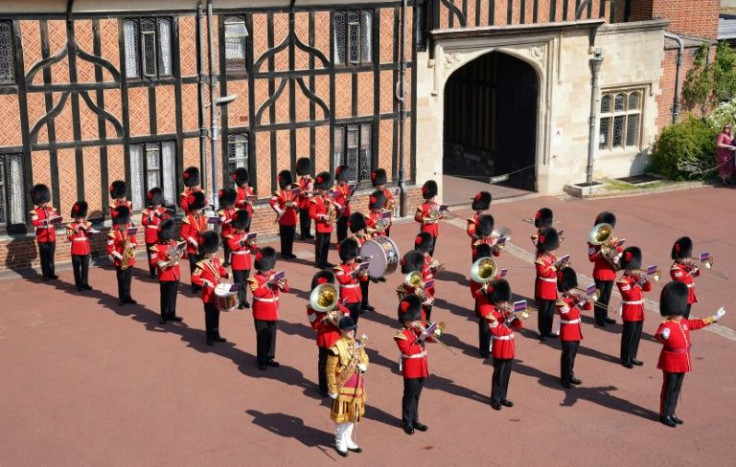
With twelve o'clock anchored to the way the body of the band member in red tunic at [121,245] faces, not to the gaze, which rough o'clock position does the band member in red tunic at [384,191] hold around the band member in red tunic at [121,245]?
the band member in red tunic at [384,191] is roughly at 10 o'clock from the band member in red tunic at [121,245].

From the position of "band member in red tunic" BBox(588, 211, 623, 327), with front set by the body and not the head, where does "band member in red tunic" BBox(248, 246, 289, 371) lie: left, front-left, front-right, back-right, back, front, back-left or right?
right

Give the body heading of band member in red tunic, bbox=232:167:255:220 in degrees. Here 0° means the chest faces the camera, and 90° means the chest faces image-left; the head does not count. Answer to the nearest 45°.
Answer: approximately 315°

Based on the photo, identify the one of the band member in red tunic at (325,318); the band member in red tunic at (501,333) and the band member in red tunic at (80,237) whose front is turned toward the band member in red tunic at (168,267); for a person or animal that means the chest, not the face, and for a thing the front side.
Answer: the band member in red tunic at (80,237)

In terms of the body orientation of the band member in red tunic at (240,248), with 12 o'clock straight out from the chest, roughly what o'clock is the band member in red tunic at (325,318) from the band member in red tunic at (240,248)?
the band member in red tunic at (325,318) is roughly at 1 o'clock from the band member in red tunic at (240,248).

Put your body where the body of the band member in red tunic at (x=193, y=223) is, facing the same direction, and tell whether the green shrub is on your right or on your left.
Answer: on your left

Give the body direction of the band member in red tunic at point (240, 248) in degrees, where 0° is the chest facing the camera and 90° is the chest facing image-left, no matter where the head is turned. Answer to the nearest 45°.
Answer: approximately 315°

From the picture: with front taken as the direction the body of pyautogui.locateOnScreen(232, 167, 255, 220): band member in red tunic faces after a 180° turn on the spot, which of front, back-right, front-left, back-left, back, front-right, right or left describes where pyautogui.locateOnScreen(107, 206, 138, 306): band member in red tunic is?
left

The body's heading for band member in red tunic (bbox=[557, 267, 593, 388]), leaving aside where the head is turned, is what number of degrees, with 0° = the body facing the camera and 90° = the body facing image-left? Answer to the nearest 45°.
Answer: approximately 315°

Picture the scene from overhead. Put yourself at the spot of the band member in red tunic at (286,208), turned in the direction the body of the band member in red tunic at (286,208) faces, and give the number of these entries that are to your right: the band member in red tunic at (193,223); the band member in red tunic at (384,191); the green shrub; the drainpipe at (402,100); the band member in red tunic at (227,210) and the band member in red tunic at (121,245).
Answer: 3

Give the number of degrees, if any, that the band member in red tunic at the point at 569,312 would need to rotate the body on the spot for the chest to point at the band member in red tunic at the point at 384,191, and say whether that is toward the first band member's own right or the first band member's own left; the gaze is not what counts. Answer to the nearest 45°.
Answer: approximately 180°
